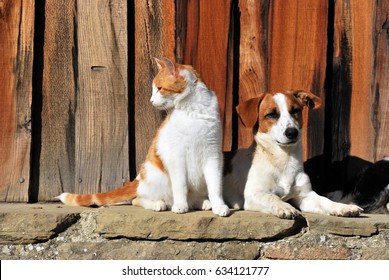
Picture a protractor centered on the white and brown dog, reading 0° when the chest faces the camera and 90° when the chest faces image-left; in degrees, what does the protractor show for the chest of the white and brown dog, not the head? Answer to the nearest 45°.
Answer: approximately 315°

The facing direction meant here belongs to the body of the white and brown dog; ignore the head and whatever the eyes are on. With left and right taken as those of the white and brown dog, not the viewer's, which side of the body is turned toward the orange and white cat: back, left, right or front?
right
